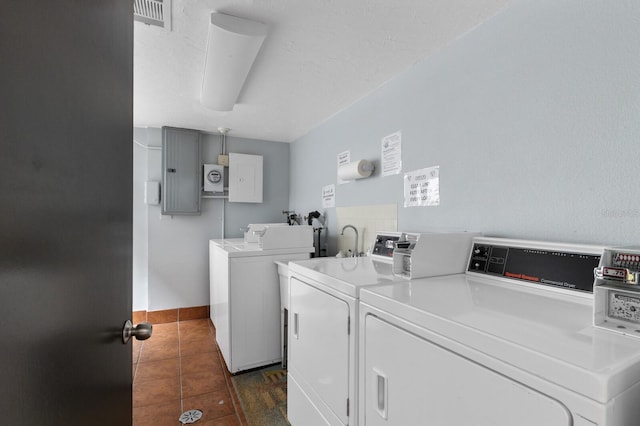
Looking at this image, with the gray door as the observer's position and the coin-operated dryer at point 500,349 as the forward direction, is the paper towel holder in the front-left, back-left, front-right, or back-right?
front-left

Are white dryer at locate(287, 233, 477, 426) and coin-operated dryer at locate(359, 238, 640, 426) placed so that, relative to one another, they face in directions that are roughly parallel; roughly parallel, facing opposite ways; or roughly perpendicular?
roughly parallel

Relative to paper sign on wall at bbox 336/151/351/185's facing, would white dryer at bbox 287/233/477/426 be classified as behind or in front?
in front

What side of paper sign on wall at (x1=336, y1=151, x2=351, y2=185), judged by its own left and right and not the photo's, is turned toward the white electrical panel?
right

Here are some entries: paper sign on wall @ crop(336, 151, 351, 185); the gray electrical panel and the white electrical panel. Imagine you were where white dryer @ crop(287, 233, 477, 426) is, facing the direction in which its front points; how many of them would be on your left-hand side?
0

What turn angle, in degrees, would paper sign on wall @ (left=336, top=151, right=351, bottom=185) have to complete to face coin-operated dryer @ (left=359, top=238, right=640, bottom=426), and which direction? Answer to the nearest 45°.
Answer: approximately 45° to its left

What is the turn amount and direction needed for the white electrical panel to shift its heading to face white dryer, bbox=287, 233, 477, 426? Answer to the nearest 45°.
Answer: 0° — it already faces it

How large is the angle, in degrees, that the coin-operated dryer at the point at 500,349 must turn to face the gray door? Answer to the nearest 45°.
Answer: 0° — it already faces it

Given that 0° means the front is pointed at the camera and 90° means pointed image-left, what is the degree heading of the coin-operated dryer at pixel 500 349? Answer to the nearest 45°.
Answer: approximately 45°

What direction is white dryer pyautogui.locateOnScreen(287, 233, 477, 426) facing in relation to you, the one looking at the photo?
facing the viewer and to the left of the viewer

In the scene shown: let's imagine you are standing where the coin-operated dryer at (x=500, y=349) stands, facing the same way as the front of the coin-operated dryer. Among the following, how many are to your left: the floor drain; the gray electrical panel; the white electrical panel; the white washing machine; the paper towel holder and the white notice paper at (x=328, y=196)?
0

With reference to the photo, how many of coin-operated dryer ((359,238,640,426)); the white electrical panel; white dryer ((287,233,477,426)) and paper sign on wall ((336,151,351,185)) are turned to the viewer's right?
0

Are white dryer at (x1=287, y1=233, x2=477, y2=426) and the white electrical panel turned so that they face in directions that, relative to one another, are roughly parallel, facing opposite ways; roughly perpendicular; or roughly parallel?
roughly perpendicular

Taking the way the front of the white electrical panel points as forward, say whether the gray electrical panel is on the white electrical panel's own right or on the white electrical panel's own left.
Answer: on the white electrical panel's own right

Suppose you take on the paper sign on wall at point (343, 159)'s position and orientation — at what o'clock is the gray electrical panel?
The gray electrical panel is roughly at 2 o'clock from the paper sign on wall.

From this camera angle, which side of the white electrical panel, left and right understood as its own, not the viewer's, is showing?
front

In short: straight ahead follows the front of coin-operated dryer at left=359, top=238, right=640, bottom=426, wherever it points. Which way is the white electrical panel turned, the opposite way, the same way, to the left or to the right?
to the left
